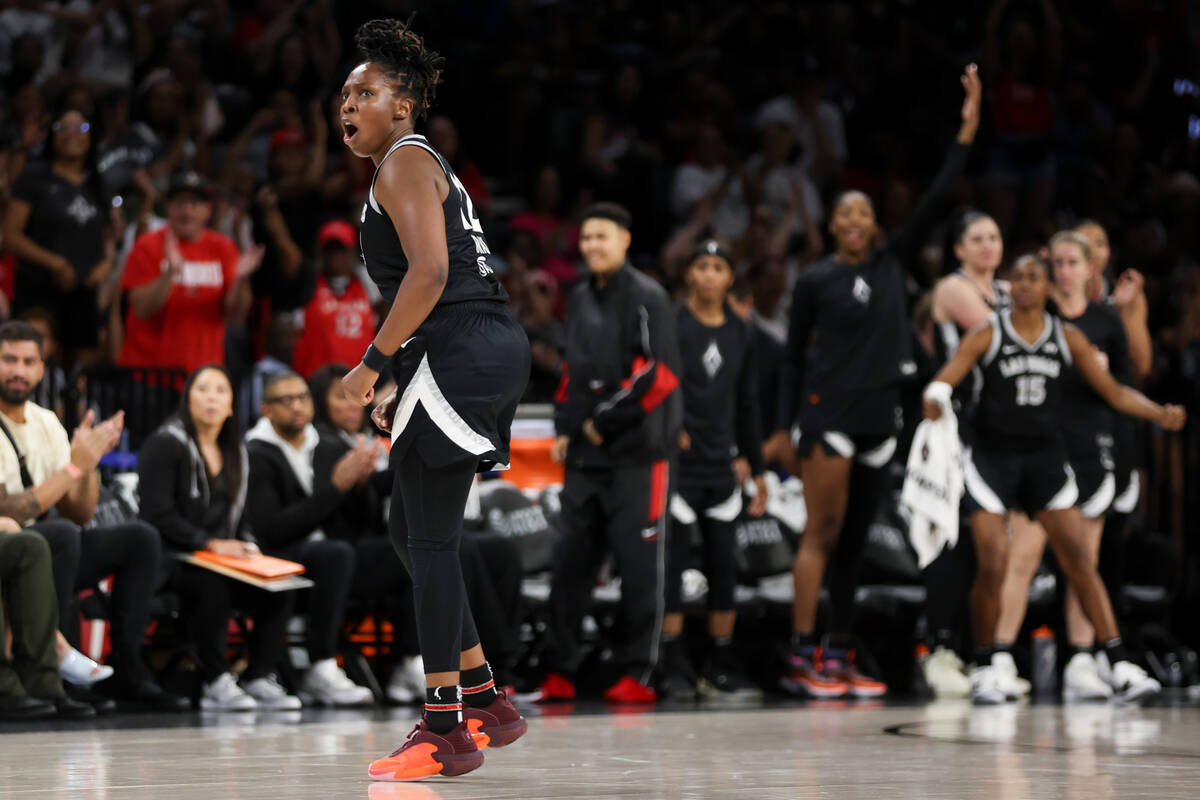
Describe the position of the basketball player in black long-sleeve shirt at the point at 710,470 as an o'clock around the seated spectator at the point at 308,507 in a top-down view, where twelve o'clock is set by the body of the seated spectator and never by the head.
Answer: The basketball player in black long-sleeve shirt is roughly at 10 o'clock from the seated spectator.

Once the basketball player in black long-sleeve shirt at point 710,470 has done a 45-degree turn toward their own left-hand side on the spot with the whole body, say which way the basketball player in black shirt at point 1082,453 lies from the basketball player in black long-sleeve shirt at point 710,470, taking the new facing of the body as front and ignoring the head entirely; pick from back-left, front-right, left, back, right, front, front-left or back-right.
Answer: front-left

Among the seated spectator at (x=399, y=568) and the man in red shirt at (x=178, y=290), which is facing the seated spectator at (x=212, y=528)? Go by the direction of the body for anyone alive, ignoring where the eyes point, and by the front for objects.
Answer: the man in red shirt

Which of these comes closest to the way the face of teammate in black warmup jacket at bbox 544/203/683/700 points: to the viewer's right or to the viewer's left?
to the viewer's left

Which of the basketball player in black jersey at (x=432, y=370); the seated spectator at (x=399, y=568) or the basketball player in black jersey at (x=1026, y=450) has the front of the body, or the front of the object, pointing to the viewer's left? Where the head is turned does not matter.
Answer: the basketball player in black jersey at (x=432, y=370)

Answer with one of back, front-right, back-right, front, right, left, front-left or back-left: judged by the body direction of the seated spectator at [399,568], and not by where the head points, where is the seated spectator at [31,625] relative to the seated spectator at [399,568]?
right

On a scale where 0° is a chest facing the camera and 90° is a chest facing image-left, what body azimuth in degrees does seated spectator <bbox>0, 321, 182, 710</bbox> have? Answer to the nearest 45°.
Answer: approximately 315°

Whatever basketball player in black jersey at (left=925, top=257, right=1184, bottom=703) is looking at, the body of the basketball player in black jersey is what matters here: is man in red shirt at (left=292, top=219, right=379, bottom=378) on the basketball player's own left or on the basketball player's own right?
on the basketball player's own right

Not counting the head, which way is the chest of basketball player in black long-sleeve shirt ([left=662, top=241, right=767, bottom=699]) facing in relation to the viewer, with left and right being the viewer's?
facing the viewer

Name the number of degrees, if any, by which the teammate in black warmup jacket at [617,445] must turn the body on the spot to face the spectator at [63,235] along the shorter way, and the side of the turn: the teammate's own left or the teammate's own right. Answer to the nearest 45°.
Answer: approximately 90° to the teammate's own right

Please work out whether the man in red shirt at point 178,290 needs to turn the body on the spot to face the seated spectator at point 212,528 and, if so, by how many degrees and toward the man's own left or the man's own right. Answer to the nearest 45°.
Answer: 0° — they already face them

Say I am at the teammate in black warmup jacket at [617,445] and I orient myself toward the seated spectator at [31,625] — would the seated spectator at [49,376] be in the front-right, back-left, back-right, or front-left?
front-right

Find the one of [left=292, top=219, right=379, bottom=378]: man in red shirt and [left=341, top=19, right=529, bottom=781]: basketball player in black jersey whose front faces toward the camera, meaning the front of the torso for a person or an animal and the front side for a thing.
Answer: the man in red shirt

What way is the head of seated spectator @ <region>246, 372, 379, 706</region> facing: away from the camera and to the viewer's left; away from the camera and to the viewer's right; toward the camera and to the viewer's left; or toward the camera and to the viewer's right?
toward the camera and to the viewer's right

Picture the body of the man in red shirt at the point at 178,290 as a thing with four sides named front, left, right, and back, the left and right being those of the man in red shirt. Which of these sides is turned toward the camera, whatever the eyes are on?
front

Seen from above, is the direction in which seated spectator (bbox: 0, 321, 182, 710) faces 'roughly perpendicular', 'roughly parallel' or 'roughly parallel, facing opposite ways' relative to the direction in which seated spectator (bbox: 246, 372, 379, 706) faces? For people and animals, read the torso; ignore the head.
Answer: roughly parallel

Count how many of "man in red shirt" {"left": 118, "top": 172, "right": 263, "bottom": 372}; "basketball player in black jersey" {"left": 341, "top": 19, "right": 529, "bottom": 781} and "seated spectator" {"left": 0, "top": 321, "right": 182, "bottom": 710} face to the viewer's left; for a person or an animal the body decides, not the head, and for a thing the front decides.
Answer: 1
